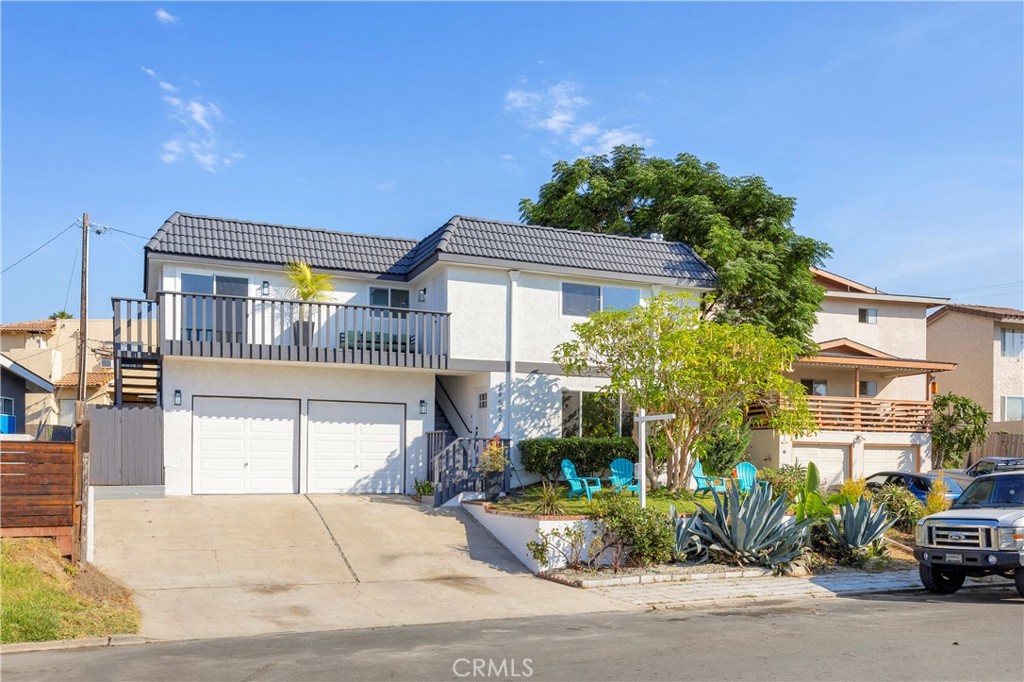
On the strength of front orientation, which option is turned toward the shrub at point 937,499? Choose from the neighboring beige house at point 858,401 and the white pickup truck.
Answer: the neighboring beige house

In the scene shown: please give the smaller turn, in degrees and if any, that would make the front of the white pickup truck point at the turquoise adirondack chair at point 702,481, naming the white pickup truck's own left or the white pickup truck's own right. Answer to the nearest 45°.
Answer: approximately 90° to the white pickup truck's own right

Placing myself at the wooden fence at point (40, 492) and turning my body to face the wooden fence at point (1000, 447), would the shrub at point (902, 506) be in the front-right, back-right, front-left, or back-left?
front-right

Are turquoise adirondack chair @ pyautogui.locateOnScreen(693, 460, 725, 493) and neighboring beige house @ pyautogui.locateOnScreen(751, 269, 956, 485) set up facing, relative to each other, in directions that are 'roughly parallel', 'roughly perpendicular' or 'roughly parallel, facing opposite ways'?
roughly perpendicular

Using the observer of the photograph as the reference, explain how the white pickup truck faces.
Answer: facing the viewer and to the left of the viewer

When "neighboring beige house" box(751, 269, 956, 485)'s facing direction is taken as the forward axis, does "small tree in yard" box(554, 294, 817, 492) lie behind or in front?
in front

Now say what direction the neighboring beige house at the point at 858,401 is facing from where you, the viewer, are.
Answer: facing the viewer

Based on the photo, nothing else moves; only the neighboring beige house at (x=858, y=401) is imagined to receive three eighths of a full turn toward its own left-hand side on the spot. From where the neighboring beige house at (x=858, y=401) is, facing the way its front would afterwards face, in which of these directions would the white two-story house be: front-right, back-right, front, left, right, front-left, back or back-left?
back

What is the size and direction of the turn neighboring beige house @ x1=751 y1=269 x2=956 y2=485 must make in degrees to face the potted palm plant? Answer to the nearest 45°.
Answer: approximately 45° to its right
